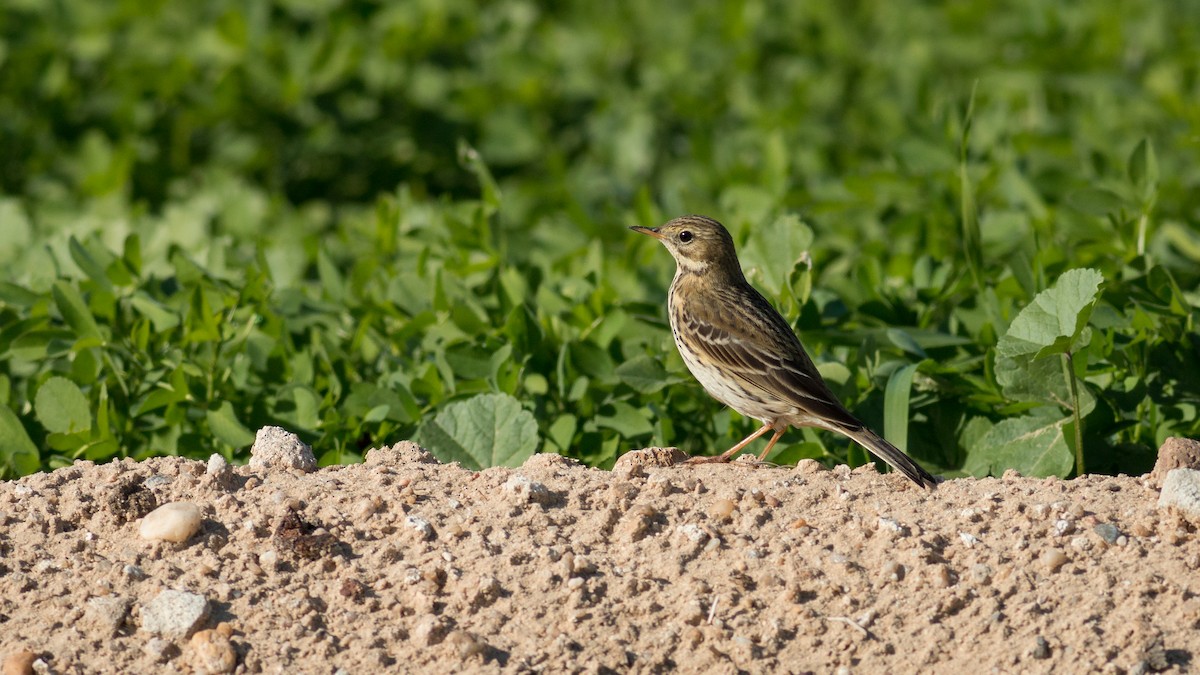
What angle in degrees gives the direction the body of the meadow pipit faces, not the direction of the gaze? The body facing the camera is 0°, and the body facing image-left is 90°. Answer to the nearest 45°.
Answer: approximately 90°

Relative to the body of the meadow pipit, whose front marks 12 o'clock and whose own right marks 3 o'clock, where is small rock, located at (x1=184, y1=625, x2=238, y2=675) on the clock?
The small rock is roughly at 10 o'clock from the meadow pipit.

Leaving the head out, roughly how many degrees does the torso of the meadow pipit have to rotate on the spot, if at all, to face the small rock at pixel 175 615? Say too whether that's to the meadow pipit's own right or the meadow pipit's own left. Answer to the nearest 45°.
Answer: approximately 45° to the meadow pipit's own left

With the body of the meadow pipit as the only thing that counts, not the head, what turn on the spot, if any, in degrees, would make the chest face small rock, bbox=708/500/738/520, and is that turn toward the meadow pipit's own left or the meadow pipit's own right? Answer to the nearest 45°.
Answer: approximately 90° to the meadow pipit's own left

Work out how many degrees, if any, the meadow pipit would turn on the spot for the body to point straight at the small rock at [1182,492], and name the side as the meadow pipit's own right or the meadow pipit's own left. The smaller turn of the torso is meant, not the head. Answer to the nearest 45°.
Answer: approximately 135° to the meadow pipit's own left

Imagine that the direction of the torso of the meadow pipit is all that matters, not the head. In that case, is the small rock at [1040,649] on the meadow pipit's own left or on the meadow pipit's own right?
on the meadow pipit's own left

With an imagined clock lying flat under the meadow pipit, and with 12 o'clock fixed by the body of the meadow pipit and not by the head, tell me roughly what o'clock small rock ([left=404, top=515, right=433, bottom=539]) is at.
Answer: The small rock is roughly at 10 o'clock from the meadow pipit.

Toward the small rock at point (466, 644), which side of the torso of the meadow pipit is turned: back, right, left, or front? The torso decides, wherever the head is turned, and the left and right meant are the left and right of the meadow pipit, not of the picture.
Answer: left

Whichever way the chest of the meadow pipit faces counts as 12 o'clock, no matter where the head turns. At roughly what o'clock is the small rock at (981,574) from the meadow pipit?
The small rock is roughly at 8 o'clock from the meadow pipit.

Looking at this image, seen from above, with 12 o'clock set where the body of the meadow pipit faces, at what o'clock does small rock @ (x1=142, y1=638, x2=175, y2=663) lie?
The small rock is roughly at 10 o'clock from the meadow pipit.
